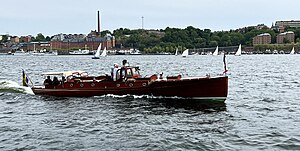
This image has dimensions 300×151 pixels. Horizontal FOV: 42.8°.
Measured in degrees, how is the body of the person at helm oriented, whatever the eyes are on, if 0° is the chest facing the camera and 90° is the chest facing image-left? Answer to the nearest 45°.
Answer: approximately 270°

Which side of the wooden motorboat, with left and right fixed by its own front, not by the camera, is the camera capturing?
right
